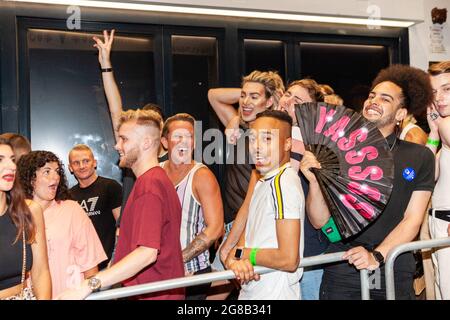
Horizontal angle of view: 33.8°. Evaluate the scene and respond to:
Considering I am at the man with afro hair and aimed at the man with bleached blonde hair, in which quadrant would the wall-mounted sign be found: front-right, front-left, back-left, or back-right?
back-right

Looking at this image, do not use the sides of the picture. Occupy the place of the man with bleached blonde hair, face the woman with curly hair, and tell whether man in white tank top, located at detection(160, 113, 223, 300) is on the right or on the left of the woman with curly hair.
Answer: right

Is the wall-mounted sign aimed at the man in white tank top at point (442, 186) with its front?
yes

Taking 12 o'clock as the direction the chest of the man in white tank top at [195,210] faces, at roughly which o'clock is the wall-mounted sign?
The wall-mounted sign is roughly at 6 o'clock from the man in white tank top.

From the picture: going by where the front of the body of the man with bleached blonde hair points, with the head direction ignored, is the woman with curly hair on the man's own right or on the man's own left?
on the man's own right

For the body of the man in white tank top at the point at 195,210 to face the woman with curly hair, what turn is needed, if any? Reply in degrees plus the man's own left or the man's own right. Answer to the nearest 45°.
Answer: approximately 45° to the man's own right
